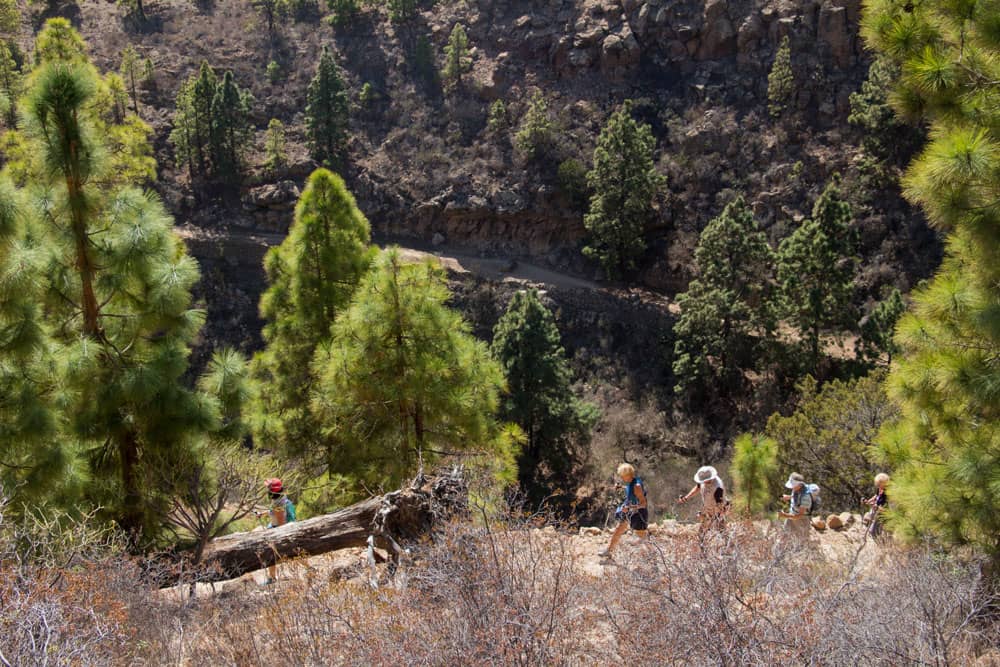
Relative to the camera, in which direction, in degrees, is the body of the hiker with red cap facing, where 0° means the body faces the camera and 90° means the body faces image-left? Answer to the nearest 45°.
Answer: approximately 90°

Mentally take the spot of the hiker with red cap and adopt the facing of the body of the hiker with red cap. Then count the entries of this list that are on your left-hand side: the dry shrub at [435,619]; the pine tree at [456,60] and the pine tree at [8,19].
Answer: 1

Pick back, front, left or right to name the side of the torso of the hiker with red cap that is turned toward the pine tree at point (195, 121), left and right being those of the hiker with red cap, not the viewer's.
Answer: right

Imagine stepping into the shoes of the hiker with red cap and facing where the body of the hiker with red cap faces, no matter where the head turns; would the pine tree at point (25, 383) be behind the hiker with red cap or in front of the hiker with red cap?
in front

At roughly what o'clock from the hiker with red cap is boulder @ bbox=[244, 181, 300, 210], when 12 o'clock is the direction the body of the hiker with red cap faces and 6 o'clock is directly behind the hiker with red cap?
The boulder is roughly at 3 o'clock from the hiker with red cap.

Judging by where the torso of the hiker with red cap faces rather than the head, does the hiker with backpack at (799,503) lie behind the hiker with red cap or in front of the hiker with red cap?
behind

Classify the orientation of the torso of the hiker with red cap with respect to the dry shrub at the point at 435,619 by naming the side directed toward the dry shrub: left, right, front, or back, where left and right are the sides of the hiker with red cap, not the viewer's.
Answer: left

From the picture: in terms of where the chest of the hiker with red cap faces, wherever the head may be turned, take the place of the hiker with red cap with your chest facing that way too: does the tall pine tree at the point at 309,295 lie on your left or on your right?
on your right

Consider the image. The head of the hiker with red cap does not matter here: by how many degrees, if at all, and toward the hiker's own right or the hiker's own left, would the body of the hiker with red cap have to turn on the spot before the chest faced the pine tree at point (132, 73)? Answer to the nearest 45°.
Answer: approximately 90° to the hiker's own right

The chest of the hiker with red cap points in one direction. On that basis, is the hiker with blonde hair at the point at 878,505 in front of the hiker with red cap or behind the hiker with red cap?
behind

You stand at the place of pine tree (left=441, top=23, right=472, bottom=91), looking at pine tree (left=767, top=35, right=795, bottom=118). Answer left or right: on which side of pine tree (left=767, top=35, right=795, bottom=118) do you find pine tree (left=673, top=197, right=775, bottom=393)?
right

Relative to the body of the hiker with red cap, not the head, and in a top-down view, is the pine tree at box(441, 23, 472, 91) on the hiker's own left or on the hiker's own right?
on the hiker's own right

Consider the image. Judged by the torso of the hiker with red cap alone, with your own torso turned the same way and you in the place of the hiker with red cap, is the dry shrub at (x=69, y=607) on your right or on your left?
on your left
